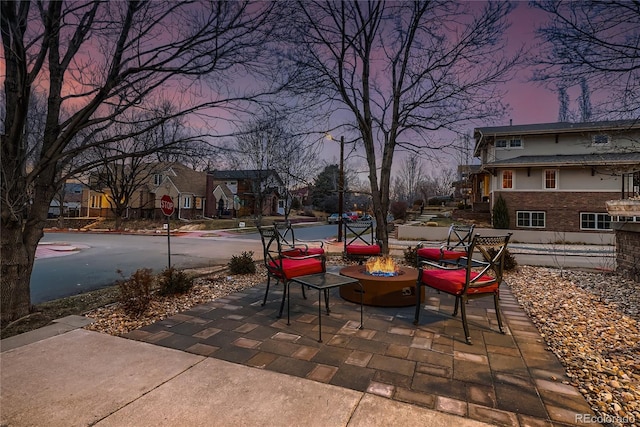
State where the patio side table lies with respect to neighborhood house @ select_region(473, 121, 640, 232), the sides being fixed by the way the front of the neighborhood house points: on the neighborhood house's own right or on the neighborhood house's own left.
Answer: on the neighborhood house's own left

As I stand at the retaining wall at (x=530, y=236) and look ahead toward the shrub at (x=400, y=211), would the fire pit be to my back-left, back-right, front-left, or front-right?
back-left

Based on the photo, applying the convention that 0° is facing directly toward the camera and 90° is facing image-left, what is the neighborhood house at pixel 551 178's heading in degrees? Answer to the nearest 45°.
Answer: approximately 90°

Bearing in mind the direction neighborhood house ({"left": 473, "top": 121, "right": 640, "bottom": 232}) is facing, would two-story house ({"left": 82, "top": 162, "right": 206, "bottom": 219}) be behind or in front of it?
in front

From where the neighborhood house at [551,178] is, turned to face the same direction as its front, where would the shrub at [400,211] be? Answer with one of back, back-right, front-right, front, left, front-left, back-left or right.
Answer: front-right

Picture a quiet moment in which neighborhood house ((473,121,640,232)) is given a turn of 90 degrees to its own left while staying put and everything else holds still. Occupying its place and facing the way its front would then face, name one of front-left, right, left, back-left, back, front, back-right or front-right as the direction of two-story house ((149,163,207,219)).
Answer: right

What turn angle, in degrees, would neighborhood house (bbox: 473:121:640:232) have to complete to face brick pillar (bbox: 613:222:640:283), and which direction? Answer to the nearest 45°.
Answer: approximately 90° to its left

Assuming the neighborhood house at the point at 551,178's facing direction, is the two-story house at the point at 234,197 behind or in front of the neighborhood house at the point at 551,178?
in front
